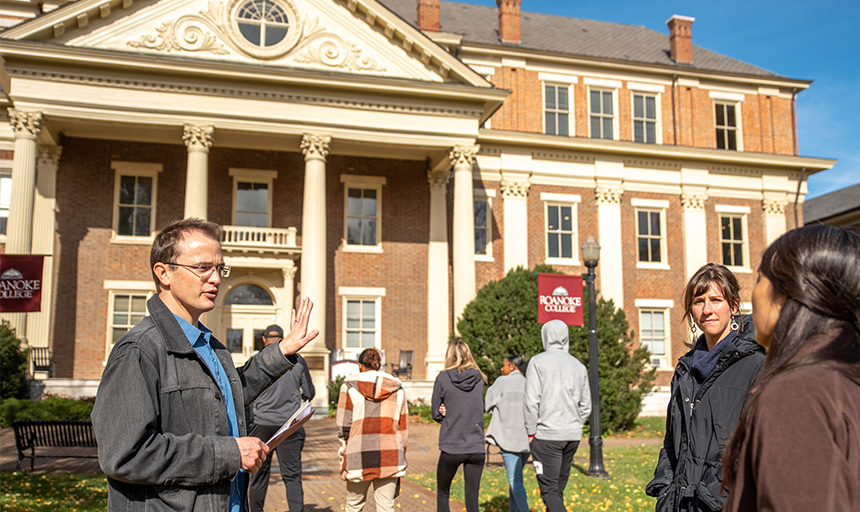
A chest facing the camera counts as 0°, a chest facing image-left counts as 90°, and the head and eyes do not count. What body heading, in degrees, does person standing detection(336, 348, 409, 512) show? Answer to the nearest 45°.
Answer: approximately 180°

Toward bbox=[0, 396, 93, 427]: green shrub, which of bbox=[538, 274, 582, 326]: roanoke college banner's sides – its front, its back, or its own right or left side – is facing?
right

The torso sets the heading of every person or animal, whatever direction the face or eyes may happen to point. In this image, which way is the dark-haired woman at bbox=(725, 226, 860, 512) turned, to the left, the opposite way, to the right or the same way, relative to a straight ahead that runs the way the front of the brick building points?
the opposite way

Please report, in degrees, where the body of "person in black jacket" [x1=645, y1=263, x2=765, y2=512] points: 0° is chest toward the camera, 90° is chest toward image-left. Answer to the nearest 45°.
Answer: approximately 45°

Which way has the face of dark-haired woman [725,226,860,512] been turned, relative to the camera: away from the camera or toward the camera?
away from the camera

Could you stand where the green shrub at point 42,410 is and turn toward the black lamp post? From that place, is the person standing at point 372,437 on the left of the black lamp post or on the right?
right

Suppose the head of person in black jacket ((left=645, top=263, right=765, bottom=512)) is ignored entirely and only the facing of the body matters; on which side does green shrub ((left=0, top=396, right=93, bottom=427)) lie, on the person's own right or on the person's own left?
on the person's own right

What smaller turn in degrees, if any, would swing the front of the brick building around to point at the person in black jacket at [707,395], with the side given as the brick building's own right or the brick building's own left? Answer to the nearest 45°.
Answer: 0° — it already faces them

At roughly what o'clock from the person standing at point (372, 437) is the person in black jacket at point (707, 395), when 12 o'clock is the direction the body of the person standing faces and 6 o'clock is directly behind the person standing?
The person in black jacket is roughly at 5 o'clock from the person standing.

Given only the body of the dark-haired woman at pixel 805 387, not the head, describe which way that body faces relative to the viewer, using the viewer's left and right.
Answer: facing away from the viewer and to the left of the viewer

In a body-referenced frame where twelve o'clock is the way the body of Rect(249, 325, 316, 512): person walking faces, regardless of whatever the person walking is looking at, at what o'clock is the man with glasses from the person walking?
The man with glasses is roughly at 6 o'clock from the person walking.

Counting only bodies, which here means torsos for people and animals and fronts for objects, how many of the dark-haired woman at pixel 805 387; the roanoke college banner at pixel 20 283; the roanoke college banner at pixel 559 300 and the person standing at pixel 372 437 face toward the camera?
2
